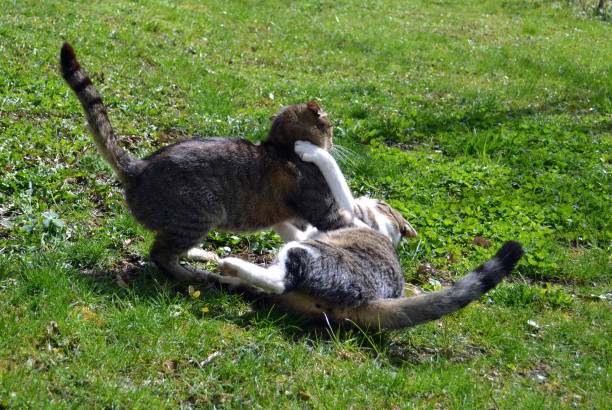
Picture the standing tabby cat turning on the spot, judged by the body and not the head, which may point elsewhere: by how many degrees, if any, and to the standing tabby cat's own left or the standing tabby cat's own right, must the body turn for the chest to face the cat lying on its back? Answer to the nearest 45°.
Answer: approximately 45° to the standing tabby cat's own right

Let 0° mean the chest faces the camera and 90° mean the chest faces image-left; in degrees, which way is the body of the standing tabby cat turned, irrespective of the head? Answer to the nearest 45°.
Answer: approximately 270°
